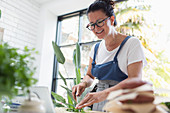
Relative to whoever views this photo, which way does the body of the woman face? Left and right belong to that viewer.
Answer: facing the viewer and to the left of the viewer

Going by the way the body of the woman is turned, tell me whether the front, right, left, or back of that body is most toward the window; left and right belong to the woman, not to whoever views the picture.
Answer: right

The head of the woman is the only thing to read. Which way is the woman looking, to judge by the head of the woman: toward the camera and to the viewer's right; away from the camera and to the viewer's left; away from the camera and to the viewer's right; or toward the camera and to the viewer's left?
toward the camera and to the viewer's left
